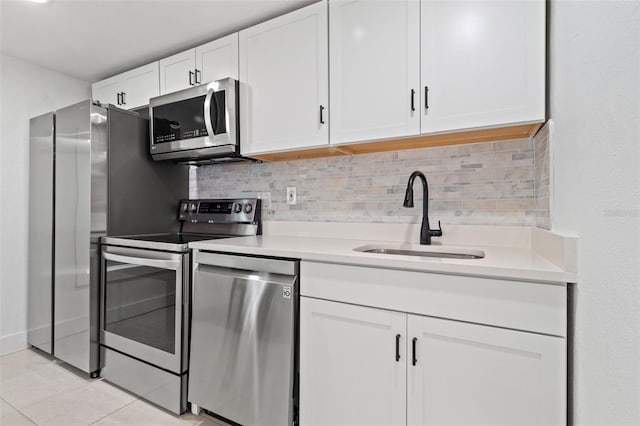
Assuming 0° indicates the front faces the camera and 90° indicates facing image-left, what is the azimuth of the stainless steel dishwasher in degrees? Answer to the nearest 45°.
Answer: approximately 45°

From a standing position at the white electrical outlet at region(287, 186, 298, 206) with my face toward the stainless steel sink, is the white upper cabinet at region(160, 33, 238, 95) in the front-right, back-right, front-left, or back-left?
back-right

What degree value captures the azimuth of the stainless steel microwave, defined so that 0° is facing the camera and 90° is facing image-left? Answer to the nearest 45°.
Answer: approximately 45°

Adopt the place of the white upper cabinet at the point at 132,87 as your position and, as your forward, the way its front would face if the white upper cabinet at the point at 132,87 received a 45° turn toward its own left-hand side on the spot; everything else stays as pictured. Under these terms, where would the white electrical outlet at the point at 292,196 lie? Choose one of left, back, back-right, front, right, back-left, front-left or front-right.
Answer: front-left

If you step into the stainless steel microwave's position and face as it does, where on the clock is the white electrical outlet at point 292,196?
The white electrical outlet is roughly at 8 o'clock from the stainless steel microwave.

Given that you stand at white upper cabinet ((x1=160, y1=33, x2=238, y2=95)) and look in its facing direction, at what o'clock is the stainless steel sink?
The stainless steel sink is roughly at 9 o'clock from the white upper cabinet.

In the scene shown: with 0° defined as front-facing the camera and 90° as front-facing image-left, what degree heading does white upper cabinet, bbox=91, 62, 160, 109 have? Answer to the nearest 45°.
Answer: approximately 45°

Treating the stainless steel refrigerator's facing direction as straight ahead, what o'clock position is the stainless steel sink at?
The stainless steel sink is roughly at 9 o'clock from the stainless steel refrigerator.

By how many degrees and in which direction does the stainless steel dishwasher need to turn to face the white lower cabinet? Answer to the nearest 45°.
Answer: approximately 90° to its left
